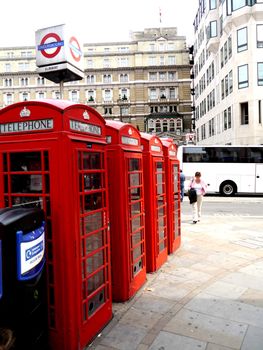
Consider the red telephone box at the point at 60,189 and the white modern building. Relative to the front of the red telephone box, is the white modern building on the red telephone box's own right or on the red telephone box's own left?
on the red telephone box's own left

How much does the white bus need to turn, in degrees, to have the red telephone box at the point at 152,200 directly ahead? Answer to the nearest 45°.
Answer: approximately 90° to its right

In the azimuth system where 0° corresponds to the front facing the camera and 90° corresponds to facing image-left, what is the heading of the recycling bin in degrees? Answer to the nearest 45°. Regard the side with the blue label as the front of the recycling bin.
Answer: approximately 315°

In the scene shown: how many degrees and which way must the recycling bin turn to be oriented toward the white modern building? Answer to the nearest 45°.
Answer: approximately 90° to its left

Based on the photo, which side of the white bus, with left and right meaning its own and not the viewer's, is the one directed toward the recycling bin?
right
